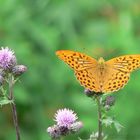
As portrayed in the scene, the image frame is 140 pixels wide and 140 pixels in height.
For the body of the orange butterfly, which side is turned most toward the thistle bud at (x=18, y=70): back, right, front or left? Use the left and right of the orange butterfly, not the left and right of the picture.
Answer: left

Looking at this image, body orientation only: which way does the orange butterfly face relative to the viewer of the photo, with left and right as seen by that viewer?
facing away from the viewer
